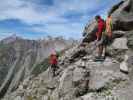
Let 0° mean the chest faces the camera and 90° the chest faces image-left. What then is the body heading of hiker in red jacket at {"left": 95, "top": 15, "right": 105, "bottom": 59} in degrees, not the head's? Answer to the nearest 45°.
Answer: approximately 90°

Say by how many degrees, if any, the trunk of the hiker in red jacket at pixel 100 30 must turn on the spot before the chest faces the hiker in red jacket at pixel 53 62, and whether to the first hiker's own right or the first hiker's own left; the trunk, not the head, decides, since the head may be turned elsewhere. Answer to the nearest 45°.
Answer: approximately 45° to the first hiker's own right

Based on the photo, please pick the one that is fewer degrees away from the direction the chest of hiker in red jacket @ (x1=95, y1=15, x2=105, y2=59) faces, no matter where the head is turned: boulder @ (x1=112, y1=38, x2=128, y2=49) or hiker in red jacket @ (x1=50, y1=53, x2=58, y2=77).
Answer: the hiker in red jacket

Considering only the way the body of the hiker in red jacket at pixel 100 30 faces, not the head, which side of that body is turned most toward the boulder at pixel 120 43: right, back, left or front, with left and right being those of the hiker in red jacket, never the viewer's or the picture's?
back
